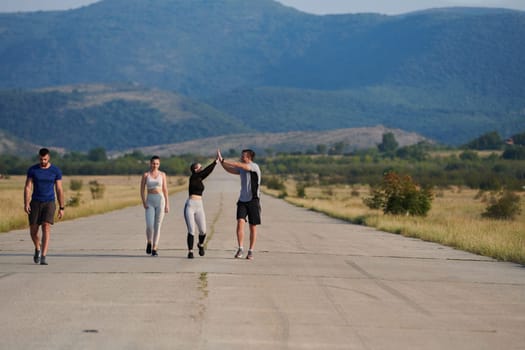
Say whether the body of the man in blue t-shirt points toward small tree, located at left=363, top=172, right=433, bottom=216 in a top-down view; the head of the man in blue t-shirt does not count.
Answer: no

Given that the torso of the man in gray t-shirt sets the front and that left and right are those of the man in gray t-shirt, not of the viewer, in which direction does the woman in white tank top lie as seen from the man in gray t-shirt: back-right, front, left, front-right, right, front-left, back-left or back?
front-right

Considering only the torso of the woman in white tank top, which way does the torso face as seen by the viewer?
toward the camera

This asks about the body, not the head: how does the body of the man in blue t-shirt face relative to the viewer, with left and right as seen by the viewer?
facing the viewer

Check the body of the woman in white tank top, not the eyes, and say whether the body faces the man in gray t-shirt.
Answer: no

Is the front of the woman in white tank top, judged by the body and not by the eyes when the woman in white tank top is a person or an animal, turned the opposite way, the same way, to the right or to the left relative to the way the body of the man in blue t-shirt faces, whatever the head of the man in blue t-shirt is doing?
the same way

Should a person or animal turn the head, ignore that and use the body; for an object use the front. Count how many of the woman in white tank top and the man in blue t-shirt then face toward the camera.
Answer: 2

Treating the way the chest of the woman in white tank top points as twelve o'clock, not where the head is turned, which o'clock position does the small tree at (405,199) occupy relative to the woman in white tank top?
The small tree is roughly at 7 o'clock from the woman in white tank top.

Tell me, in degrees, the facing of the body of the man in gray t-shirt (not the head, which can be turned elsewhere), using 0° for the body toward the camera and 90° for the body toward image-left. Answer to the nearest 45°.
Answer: approximately 45°

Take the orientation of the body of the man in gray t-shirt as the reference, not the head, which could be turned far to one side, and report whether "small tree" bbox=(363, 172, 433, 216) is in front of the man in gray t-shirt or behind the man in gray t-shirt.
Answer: behind

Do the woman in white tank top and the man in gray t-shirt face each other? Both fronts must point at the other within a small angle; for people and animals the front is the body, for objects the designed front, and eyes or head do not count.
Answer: no
